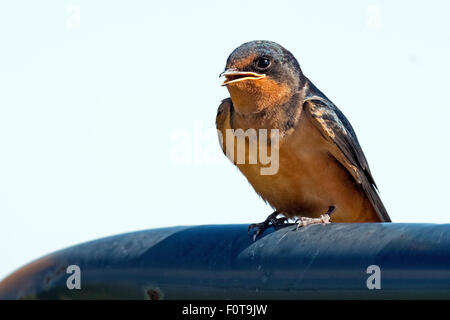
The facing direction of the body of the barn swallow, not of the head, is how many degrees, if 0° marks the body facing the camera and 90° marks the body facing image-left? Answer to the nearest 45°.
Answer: approximately 45°
